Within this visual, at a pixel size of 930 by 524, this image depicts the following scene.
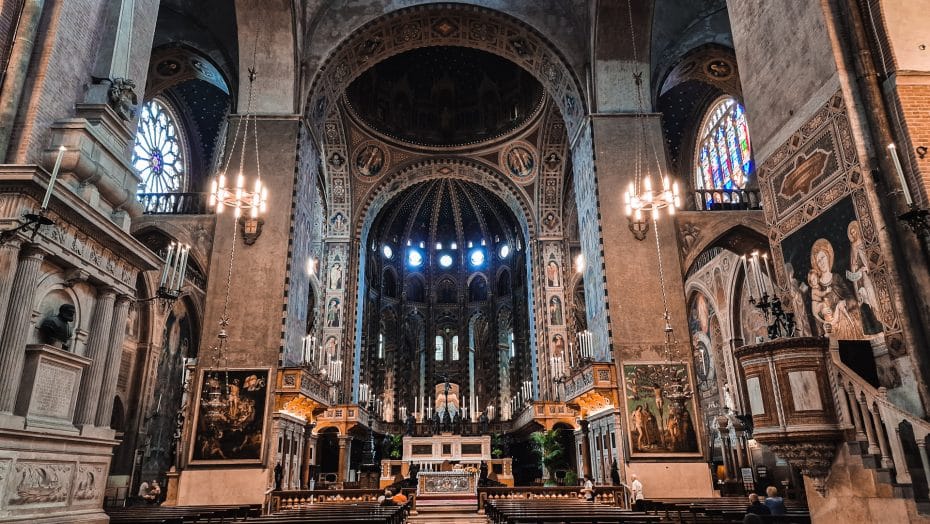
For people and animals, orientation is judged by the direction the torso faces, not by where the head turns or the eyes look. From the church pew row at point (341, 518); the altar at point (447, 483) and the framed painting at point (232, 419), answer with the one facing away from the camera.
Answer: the church pew row

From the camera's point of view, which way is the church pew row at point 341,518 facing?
away from the camera

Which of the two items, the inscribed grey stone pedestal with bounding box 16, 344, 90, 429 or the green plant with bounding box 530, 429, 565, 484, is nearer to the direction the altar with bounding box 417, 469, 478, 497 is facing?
the inscribed grey stone pedestal

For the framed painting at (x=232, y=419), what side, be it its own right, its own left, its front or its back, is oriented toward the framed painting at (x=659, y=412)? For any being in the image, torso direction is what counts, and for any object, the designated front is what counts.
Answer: left

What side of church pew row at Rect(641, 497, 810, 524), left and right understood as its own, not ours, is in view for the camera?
back

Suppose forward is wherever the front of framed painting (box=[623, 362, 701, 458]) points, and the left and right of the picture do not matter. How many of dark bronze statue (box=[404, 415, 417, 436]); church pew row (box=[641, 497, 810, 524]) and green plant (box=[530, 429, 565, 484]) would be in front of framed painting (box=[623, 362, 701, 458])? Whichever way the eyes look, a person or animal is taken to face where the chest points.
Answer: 1

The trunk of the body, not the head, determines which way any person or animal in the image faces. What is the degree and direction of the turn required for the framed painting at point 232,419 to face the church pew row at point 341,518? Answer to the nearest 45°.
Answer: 0° — it already faces it

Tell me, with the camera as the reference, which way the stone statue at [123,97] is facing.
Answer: facing the viewer and to the right of the viewer

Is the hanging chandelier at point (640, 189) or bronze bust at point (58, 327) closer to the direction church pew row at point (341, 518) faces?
the hanging chandelier

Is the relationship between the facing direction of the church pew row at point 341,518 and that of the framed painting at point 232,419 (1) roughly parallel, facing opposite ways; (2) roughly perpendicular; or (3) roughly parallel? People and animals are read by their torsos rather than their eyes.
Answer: roughly parallel, facing opposite ways

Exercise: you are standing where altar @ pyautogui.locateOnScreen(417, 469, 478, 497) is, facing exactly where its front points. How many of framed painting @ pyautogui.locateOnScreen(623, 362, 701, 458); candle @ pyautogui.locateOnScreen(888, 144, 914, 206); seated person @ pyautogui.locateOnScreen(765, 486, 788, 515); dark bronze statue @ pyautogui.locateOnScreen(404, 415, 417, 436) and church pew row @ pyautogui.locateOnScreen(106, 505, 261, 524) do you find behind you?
1

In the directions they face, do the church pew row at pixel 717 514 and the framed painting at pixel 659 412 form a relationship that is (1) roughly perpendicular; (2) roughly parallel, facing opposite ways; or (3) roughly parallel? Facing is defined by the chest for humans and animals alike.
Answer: roughly parallel, facing opposite ways

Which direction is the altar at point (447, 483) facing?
toward the camera

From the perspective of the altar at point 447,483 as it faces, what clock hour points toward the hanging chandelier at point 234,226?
The hanging chandelier is roughly at 1 o'clock from the altar.

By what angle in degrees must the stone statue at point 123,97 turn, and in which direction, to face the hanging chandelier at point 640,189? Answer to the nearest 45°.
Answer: approximately 45° to its left

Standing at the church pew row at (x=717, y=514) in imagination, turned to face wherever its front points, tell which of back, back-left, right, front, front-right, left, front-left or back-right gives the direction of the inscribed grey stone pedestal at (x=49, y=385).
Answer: back-left
